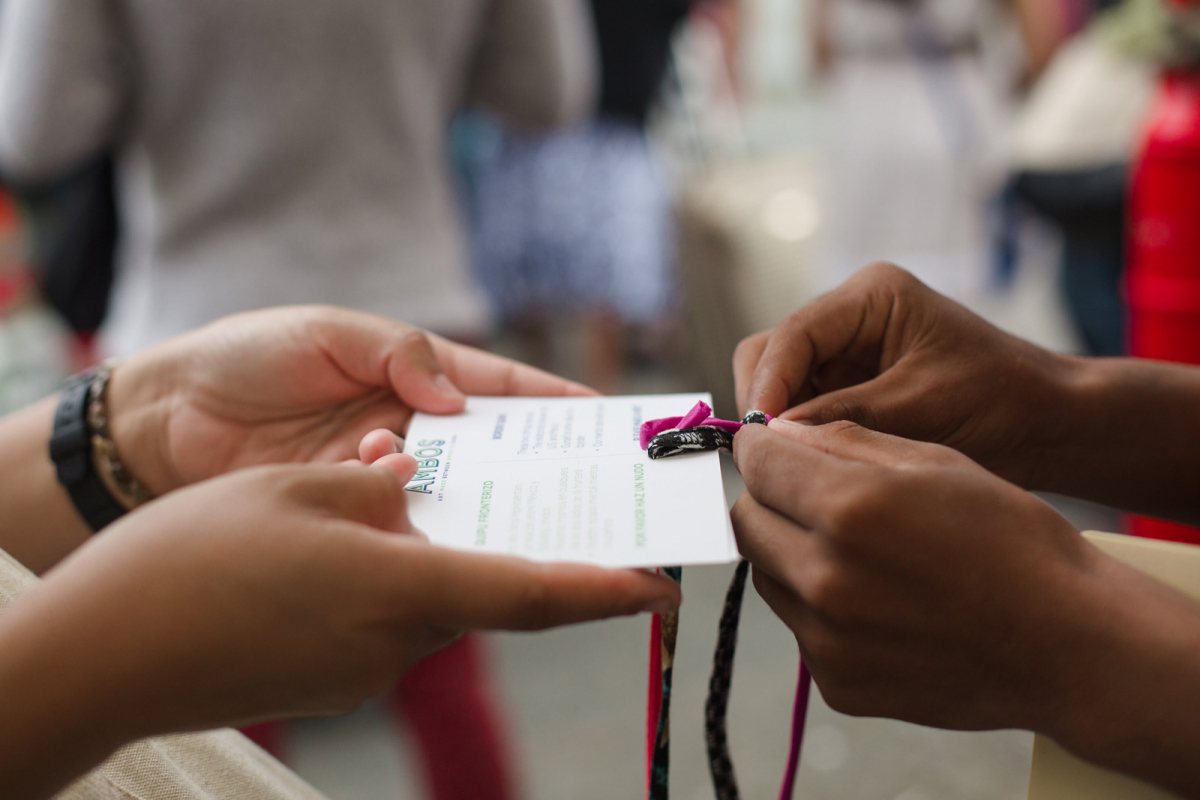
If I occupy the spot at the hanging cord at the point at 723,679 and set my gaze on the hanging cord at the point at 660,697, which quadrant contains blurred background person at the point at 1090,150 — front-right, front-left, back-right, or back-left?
back-right

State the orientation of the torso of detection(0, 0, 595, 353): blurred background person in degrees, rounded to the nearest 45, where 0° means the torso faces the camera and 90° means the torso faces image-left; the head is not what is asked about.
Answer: approximately 180°

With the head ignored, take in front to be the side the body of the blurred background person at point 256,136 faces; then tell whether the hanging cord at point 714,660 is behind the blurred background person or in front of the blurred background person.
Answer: behind

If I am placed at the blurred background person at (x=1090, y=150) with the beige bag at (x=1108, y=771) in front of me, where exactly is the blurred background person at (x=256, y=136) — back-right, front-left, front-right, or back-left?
front-right

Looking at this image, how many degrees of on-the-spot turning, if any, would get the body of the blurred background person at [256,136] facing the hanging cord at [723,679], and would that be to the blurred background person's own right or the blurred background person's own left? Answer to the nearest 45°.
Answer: approximately 180°

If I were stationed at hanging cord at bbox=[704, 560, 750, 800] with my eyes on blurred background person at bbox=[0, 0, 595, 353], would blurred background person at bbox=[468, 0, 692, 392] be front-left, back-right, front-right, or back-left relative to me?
front-right

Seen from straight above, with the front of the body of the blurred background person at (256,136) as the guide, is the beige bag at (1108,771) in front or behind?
behind

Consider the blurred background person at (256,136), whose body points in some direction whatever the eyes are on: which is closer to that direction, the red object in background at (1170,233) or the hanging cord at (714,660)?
the red object in background

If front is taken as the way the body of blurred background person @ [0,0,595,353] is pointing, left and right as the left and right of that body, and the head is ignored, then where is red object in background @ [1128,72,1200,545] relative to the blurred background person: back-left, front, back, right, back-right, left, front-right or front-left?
right
